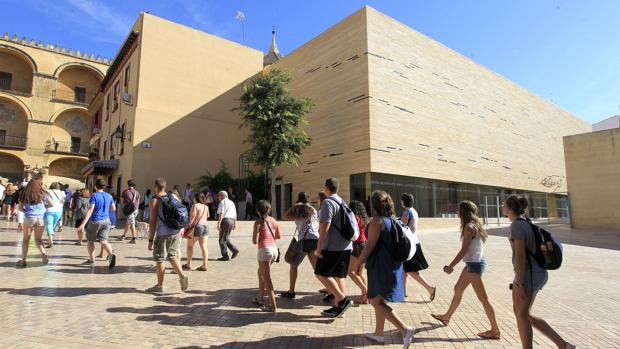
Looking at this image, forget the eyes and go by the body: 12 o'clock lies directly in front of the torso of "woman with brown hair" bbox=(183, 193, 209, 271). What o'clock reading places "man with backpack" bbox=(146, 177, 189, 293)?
The man with backpack is roughly at 8 o'clock from the woman with brown hair.

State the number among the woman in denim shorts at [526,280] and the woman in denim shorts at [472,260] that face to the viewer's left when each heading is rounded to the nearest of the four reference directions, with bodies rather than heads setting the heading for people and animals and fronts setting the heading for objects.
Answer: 2

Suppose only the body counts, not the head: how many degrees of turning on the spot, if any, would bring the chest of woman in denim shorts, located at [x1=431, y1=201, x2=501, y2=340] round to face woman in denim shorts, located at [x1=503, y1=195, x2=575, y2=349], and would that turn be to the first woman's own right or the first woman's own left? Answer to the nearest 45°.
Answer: approximately 135° to the first woman's own left

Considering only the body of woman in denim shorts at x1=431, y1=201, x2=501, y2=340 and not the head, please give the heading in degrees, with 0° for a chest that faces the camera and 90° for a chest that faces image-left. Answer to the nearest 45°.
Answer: approximately 90°

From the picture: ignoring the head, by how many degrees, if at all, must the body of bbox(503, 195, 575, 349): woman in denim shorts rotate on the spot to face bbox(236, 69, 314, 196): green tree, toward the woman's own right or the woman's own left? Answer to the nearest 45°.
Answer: approximately 45° to the woman's own right

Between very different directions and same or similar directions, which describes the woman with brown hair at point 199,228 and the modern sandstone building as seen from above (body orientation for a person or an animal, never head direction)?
very different directions

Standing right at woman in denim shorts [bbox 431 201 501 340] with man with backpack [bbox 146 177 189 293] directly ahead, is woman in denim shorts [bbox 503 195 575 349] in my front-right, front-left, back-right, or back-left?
back-left

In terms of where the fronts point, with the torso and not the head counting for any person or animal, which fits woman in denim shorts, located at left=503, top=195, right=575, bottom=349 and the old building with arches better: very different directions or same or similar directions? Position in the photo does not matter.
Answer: very different directions

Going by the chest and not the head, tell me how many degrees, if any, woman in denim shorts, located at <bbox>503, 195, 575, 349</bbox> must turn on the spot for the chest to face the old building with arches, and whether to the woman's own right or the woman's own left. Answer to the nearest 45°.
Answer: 0° — they already face it

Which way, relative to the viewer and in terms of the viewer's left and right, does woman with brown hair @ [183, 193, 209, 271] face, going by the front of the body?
facing away from the viewer and to the left of the viewer

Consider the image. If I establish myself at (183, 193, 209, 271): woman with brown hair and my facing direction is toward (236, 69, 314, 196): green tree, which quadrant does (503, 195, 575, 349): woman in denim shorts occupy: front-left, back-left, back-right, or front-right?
back-right

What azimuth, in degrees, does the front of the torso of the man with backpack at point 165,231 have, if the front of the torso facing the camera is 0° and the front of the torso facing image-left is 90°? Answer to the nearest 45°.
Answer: approximately 135°
